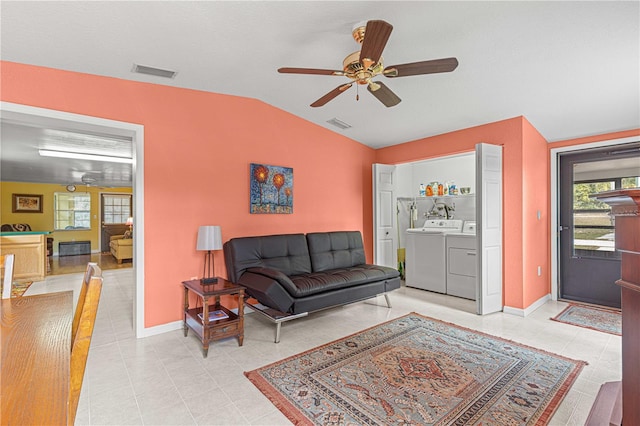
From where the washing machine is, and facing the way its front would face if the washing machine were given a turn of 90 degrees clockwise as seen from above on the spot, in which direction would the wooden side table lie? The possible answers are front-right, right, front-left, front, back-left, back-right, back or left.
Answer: left

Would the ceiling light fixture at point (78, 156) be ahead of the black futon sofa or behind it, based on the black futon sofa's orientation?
behind

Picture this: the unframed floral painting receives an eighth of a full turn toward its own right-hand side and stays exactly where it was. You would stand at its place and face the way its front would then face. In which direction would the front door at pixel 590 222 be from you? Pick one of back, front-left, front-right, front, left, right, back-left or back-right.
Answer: left

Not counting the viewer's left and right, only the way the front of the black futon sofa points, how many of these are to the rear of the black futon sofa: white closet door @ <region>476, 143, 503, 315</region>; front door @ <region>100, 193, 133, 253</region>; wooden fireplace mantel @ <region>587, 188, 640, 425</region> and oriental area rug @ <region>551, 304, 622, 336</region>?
1

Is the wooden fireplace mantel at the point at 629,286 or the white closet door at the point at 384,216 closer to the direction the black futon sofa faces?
the wooden fireplace mantel

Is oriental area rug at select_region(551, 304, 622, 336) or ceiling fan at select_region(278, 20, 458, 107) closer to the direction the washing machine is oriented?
the ceiling fan

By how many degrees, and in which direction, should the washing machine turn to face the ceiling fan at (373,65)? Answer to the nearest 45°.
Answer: approximately 45° to its left

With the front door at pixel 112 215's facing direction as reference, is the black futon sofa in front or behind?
in front

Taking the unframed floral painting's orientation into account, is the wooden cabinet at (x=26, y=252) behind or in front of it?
behind

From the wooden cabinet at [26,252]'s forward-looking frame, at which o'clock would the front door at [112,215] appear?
The front door is roughly at 7 o'clock from the wooden cabinet.

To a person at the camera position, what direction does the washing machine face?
facing the viewer and to the left of the viewer

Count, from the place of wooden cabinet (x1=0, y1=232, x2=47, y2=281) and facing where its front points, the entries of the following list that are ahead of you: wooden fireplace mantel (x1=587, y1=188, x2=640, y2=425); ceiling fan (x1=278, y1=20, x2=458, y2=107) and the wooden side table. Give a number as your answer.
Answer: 3

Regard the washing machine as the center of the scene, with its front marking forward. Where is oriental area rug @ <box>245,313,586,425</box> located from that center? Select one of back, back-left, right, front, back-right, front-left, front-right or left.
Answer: front-left

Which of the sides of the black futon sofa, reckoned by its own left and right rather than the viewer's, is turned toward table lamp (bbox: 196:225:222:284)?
right

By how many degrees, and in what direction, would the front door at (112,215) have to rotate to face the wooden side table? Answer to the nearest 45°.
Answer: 0° — it already faces it

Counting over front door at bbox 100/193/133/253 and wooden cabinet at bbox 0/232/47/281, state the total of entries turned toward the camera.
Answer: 2

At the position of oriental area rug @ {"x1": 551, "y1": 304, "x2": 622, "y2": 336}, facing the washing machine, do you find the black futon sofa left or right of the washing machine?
left

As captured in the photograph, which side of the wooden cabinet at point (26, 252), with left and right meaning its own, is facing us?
front
